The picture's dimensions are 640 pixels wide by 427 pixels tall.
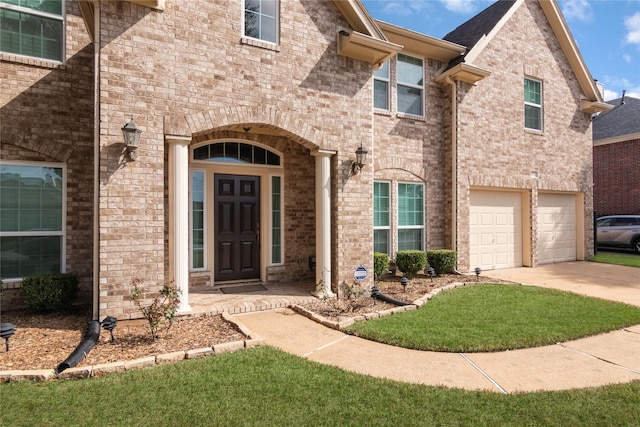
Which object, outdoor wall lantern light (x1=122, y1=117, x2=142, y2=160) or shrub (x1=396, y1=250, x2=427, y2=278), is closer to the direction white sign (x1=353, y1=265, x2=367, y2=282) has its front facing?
the outdoor wall lantern light

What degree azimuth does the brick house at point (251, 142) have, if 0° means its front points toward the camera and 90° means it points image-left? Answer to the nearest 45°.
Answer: approximately 315°

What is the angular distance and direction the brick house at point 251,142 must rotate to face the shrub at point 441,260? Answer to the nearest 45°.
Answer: approximately 90° to its left

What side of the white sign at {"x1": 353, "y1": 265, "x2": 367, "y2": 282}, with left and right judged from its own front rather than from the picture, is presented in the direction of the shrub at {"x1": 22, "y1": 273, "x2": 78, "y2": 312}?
right

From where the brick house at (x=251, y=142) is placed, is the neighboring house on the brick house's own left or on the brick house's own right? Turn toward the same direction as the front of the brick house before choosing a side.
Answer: on the brick house's own left

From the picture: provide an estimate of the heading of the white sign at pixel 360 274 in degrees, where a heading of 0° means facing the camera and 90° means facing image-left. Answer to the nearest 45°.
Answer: approximately 0°

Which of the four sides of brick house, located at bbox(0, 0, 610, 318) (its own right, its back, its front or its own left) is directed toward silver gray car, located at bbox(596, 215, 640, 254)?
left

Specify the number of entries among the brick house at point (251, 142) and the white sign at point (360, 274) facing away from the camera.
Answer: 0
